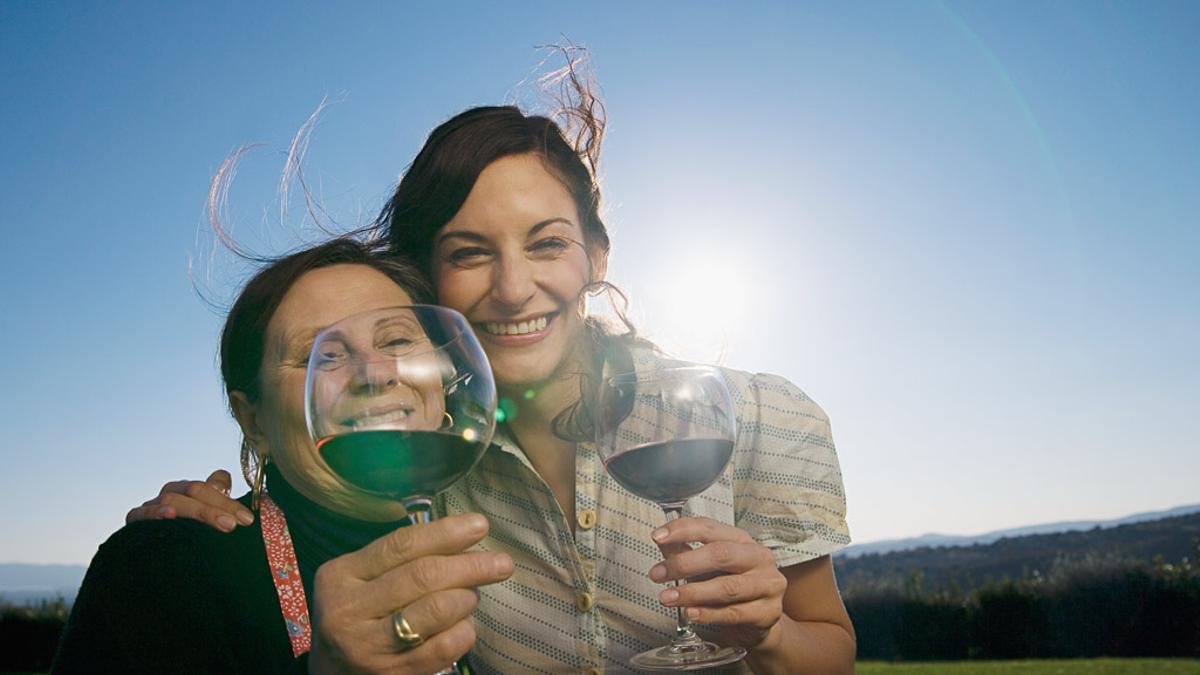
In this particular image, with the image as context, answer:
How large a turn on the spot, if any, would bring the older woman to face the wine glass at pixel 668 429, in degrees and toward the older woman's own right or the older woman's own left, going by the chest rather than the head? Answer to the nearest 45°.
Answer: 0° — they already face it

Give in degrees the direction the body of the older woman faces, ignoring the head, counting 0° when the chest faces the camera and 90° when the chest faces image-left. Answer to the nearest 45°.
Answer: approximately 315°
